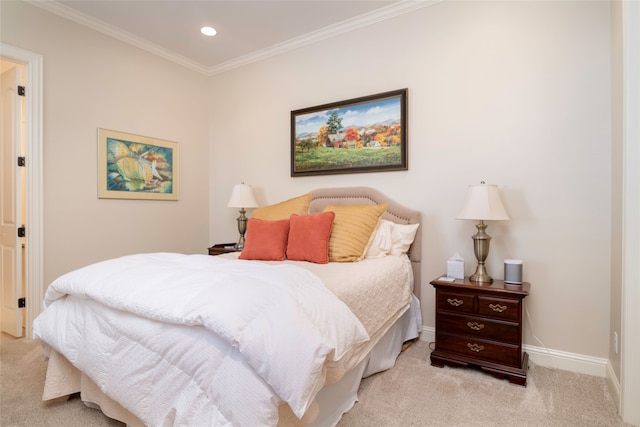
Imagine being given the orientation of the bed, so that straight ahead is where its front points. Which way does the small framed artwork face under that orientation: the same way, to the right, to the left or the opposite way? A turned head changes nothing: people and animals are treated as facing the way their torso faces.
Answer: to the left

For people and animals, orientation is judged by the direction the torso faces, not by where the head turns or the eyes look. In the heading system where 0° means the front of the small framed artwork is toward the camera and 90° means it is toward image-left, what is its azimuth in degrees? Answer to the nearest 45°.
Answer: approximately 315°

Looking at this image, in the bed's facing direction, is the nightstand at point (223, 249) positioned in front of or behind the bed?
behind

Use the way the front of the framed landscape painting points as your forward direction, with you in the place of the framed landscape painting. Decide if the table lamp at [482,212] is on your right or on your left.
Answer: on your left

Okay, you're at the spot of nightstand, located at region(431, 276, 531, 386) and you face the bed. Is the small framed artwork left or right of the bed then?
right

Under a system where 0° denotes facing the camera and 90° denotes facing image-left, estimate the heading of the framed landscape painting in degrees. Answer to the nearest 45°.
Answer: approximately 45°

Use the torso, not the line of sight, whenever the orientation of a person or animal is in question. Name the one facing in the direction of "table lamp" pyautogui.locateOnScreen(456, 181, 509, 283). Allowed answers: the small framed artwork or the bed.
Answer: the small framed artwork

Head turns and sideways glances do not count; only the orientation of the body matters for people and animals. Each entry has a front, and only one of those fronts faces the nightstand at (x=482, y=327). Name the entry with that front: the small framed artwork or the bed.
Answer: the small framed artwork

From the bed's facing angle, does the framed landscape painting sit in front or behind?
behind

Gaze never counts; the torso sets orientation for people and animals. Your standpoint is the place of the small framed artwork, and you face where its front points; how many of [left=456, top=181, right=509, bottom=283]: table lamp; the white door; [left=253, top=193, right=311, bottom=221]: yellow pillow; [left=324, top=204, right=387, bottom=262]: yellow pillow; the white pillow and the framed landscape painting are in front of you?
5
